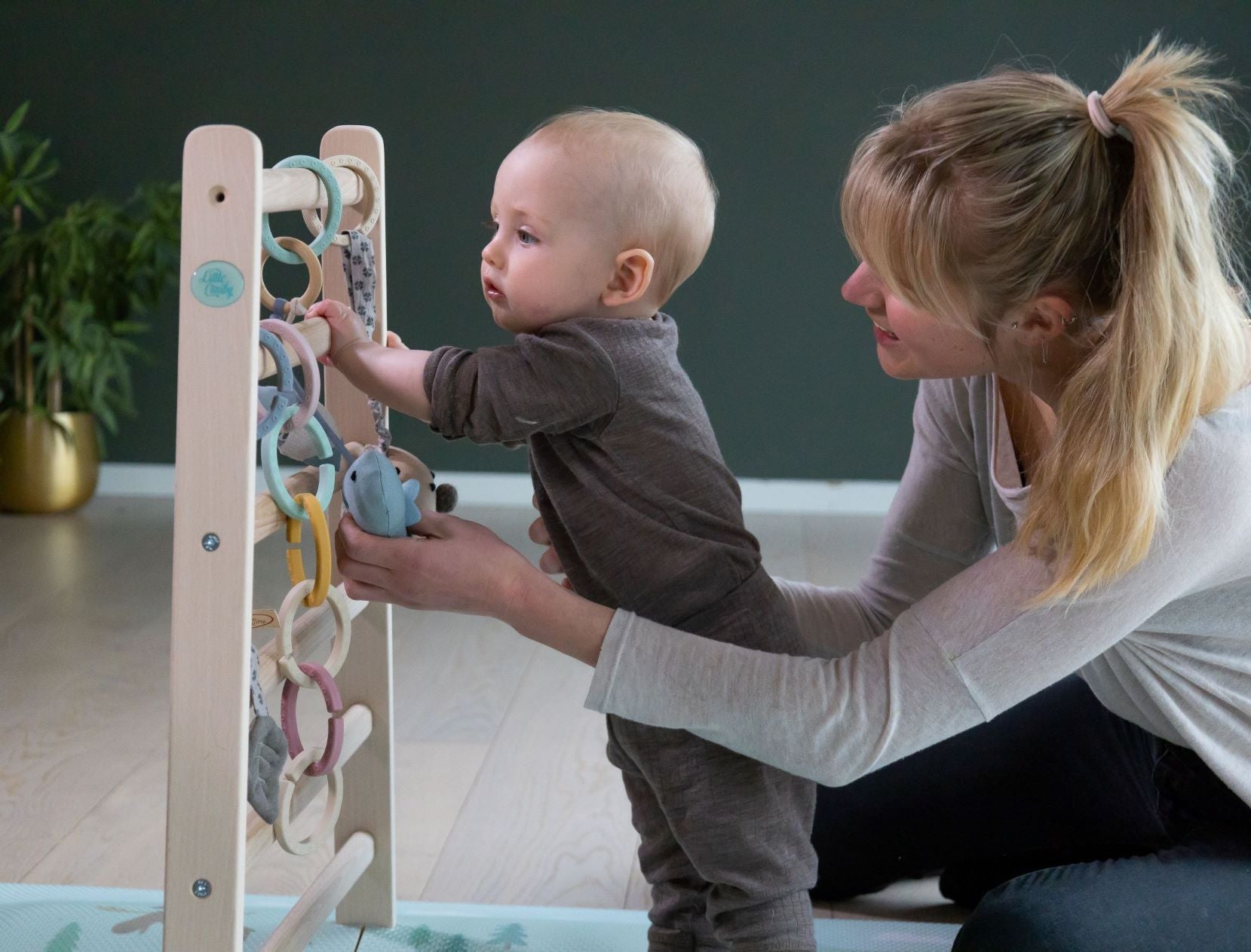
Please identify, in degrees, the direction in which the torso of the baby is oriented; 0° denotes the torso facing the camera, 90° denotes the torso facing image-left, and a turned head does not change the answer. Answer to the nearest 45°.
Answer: approximately 90°

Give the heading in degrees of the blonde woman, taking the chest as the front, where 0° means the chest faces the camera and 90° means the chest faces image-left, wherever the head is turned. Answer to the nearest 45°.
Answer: approximately 90°

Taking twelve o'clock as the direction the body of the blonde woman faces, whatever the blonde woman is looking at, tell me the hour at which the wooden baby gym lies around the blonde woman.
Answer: The wooden baby gym is roughly at 11 o'clock from the blonde woman.

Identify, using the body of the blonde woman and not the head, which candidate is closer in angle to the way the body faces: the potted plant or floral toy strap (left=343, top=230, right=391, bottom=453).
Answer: the floral toy strap

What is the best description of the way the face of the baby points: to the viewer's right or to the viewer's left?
to the viewer's left

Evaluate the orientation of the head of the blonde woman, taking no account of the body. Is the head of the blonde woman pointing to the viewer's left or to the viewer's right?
to the viewer's left

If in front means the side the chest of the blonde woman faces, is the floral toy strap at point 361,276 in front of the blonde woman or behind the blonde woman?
in front

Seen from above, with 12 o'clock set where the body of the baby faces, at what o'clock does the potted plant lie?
The potted plant is roughly at 2 o'clock from the baby.
